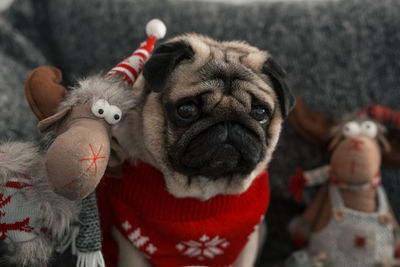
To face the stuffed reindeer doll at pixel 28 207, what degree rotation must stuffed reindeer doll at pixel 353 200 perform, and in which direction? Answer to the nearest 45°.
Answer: approximately 45° to its right

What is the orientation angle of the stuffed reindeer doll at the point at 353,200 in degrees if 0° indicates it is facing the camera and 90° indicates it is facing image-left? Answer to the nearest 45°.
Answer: approximately 0°
